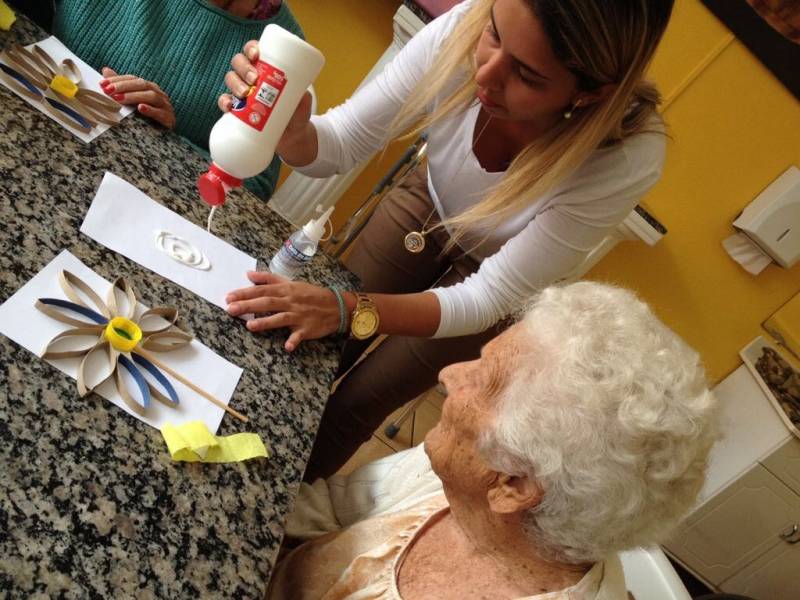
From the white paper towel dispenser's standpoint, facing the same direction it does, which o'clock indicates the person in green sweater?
The person in green sweater is roughly at 1 o'clock from the white paper towel dispenser.

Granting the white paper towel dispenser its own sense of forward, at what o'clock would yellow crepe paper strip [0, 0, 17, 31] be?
The yellow crepe paper strip is roughly at 1 o'clock from the white paper towel dispenser.

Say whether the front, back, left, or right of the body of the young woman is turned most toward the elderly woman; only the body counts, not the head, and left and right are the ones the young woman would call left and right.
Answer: left

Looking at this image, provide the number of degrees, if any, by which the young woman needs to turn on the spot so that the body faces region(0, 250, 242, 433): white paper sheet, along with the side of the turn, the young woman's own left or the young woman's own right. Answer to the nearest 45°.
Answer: approximately 45° to the young woman's own left

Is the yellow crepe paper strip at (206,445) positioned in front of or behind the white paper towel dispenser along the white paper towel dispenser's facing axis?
in front

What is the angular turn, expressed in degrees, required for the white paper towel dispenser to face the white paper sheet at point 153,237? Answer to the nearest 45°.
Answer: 0° — it already faces it

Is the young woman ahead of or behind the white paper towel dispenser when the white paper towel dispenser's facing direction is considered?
ahead

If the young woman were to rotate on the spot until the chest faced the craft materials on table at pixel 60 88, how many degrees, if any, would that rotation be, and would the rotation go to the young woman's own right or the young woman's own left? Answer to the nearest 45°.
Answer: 0° — they already face it

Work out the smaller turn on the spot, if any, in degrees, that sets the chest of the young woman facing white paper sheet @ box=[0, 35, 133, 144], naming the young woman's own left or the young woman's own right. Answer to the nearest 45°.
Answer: approximately 45° to the young woman's own right
